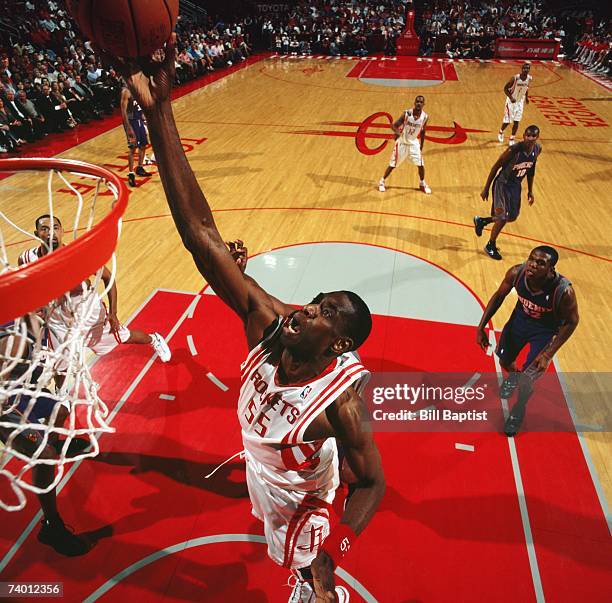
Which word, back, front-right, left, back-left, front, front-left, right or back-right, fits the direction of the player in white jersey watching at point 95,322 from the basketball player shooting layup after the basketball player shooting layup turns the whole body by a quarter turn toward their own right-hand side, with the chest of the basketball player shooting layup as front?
front

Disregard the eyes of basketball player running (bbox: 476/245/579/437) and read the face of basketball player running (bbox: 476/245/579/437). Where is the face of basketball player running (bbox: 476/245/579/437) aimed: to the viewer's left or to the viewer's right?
to the viewer's left

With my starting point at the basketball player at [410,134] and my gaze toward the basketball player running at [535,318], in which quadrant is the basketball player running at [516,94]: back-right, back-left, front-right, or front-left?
back-left

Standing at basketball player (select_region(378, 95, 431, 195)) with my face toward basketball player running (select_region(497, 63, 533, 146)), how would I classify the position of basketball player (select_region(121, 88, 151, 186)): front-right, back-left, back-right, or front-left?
back-left

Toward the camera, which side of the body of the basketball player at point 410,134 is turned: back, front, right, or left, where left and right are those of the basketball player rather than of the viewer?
front

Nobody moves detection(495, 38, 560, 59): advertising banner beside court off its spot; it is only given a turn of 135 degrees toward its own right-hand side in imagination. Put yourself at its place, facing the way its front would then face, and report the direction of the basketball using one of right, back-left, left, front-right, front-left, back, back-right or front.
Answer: back-left

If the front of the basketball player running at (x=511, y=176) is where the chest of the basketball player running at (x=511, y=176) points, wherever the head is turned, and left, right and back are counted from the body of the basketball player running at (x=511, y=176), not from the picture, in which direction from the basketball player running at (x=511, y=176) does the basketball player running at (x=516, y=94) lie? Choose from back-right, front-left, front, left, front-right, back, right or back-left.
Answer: back-left

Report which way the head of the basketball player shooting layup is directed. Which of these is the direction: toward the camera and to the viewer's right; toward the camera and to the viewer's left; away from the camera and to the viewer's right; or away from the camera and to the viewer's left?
toward the camera and to the viewer's left

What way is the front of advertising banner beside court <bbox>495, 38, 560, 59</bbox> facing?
toward the camera

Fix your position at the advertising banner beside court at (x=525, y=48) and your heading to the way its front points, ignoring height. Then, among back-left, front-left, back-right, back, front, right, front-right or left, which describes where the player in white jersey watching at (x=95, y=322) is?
front
